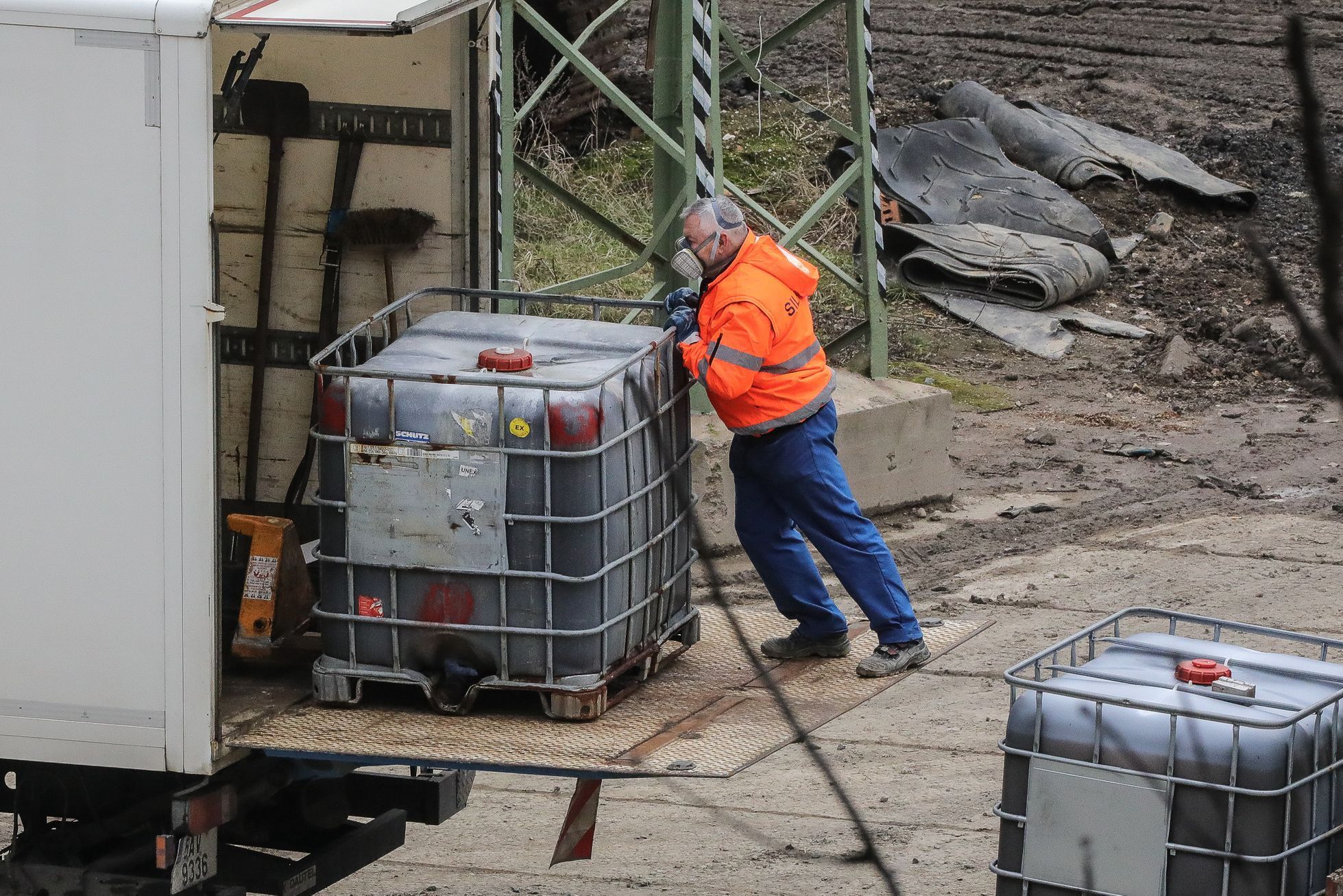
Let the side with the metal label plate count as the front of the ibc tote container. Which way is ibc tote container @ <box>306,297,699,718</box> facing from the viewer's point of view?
toward the camera

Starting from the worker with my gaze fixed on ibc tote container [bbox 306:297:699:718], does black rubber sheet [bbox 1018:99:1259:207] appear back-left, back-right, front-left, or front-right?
back-right

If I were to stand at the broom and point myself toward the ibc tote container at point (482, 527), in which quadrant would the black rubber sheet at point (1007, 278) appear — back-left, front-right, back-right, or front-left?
back-left

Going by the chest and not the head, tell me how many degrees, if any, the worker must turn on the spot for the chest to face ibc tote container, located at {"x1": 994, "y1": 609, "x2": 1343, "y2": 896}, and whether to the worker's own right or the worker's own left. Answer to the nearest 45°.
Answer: approximately 135° to the worker's own left

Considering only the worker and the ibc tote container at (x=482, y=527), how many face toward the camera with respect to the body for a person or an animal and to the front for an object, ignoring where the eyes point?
1

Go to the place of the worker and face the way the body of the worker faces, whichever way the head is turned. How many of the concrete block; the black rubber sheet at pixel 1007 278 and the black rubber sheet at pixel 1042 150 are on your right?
3

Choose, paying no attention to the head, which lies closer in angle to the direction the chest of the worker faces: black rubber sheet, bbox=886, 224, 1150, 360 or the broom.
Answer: the broom

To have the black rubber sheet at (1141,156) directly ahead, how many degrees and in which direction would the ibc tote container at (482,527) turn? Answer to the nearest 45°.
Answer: approximately 135° to its left

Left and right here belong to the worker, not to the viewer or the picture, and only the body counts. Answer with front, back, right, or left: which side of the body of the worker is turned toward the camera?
left

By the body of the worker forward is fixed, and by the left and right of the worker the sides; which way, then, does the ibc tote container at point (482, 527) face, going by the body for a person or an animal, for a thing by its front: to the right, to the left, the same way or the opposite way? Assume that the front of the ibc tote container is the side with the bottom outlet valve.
to the left

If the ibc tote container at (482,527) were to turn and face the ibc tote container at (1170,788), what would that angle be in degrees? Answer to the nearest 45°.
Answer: approximately 45° to its left

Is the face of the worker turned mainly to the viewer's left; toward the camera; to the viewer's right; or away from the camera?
to the viewer's left

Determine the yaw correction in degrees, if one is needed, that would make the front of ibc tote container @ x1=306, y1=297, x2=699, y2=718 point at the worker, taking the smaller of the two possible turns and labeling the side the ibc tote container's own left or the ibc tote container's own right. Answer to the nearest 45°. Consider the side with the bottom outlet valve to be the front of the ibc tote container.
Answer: approximately 135° to the ibc tote container's own left

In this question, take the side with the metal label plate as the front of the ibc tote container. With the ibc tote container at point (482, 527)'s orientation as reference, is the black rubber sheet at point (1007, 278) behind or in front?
behind

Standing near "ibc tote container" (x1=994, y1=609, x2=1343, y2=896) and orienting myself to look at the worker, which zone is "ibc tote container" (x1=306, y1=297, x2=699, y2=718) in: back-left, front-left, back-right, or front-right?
front-left

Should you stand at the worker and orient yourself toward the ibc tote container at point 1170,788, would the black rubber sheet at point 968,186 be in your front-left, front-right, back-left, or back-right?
back-left
